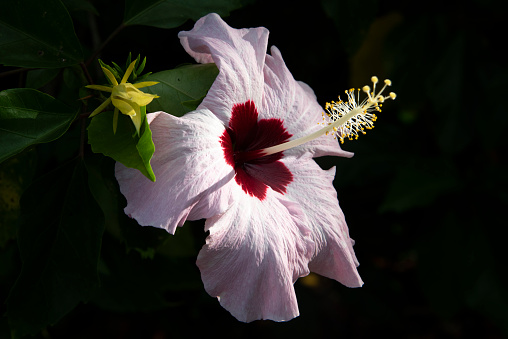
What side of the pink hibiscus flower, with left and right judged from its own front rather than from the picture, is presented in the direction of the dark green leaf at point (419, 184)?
left

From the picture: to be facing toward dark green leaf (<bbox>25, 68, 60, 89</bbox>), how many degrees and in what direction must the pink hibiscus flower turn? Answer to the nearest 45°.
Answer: approximately 135° to its right

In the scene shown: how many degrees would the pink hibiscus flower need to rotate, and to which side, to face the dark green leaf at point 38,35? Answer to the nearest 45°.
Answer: approximately 135° to its right

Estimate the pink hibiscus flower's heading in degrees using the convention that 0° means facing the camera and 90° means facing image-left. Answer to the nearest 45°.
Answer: approximately 315°
